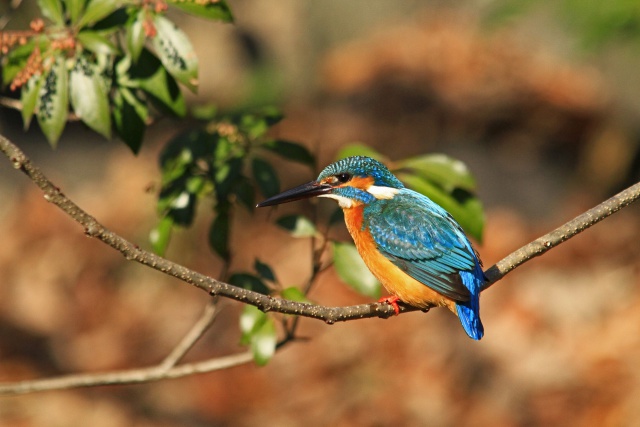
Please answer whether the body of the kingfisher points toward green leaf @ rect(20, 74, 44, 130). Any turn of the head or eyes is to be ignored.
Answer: yes

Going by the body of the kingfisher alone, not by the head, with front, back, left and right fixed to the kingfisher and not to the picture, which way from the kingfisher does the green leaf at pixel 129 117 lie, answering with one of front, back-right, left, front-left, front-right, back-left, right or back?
front

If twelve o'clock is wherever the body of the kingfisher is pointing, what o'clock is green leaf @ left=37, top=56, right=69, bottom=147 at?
The green leaf is roughly at 12 o'clock from the kingfisher.

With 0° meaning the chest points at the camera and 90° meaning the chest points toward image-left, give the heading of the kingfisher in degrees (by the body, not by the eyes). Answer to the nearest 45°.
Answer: approximately 90°

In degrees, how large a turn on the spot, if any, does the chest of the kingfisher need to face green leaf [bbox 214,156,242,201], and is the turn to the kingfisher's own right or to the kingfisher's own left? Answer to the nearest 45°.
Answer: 0° — it already faces it

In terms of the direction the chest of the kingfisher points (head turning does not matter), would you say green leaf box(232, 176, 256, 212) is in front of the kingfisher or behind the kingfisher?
in front

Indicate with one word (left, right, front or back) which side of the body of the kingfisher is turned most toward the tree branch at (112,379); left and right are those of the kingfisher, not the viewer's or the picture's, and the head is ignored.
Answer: front
